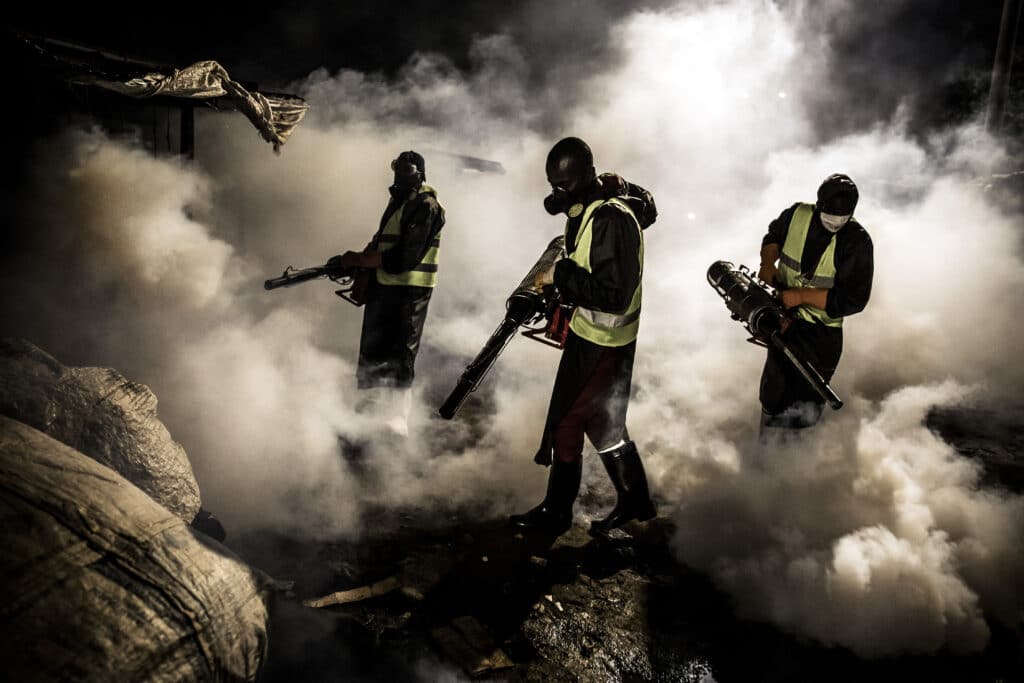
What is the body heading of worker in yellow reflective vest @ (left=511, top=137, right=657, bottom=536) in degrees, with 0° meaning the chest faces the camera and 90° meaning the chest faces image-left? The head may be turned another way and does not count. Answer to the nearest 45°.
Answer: approximately 90°

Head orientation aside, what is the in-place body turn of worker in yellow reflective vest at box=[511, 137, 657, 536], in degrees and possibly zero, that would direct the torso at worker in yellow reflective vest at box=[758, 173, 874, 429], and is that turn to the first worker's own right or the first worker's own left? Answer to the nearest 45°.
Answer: approximately 180°

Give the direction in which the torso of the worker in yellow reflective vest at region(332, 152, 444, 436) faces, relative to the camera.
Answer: to the viewer's left

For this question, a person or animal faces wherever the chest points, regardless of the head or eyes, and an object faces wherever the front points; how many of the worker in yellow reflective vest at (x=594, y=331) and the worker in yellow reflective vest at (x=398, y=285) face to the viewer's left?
2

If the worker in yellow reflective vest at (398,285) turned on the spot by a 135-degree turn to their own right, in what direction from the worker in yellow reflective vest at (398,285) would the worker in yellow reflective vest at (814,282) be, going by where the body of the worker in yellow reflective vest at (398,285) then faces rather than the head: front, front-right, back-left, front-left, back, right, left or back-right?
right

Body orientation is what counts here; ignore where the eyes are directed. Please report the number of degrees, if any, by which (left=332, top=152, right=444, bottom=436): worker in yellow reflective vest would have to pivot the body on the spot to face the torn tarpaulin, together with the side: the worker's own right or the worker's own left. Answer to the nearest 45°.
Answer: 0° — they already face it

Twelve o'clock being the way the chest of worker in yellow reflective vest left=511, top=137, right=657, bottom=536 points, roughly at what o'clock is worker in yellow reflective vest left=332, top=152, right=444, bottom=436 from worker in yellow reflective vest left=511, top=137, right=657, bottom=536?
worker in yellow reflective vest left=332, top=152, right=444, bottom=436 is roughly at 1 o'clock from worker in yellow reflective vest left=511, top=137, right=657, bottom=536.
